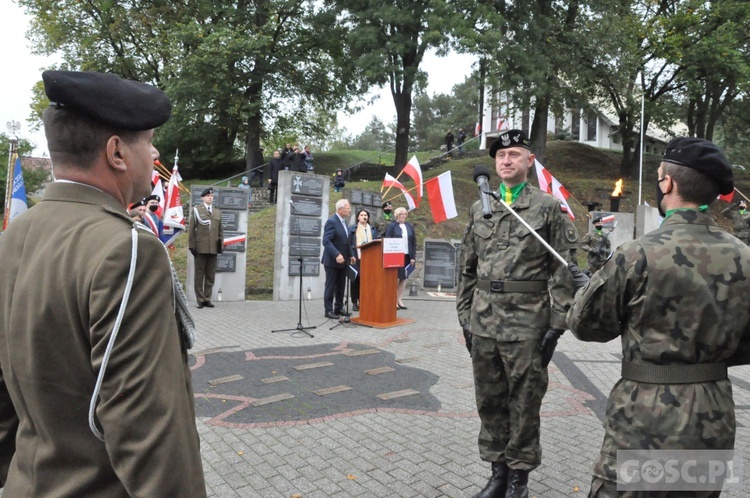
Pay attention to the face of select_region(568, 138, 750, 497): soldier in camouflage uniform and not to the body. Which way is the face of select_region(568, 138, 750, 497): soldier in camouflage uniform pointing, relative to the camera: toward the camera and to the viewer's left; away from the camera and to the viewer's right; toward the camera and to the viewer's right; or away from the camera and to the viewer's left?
away from the camera and to the viewer's left

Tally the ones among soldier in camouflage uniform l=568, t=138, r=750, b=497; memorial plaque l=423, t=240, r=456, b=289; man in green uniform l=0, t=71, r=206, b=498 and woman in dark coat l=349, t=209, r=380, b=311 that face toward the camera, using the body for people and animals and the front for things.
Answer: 2

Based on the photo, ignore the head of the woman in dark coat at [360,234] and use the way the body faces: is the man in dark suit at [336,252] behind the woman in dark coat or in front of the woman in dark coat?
in front

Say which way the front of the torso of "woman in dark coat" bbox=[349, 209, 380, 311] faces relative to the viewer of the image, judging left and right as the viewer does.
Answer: facing the viewer

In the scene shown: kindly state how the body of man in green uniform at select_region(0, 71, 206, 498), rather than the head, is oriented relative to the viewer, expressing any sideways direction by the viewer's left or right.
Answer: facing away from the viewer and to the right of the viewer

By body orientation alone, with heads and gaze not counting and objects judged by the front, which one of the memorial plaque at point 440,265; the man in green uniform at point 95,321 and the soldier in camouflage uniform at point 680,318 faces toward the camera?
the memorial plaque

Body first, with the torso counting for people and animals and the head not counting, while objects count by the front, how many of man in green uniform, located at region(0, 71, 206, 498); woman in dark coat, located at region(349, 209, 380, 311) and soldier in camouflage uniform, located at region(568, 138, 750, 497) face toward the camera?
1

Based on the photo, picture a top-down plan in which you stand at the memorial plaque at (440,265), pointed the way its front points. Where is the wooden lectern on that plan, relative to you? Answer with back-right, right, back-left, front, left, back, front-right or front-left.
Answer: front

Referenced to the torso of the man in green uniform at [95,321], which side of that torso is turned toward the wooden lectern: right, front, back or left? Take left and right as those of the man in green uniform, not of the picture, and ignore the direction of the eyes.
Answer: front

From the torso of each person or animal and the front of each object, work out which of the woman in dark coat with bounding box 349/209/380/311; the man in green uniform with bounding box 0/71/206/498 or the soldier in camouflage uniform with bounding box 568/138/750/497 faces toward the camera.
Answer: the woman in dark coat

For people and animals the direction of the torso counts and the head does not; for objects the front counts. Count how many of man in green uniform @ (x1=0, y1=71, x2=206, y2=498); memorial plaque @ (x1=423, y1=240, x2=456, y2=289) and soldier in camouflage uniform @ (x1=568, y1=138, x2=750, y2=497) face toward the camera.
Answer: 1

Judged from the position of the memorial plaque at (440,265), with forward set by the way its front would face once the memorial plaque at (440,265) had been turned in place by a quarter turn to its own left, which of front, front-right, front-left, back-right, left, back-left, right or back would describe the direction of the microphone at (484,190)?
right

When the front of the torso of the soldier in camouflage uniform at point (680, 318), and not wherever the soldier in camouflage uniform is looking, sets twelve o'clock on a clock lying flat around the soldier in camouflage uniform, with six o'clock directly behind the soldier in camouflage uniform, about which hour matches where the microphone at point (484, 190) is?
The microphone is roughly at 12 o'clock from the soldier in camouflage uniform.

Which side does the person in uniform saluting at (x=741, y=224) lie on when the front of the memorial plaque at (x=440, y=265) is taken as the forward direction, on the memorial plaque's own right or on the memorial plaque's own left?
on the memorial plaque's own left

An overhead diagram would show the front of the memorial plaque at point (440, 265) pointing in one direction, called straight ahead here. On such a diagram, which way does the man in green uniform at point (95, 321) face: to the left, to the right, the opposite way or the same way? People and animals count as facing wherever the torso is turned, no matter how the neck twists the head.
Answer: the opposite way
